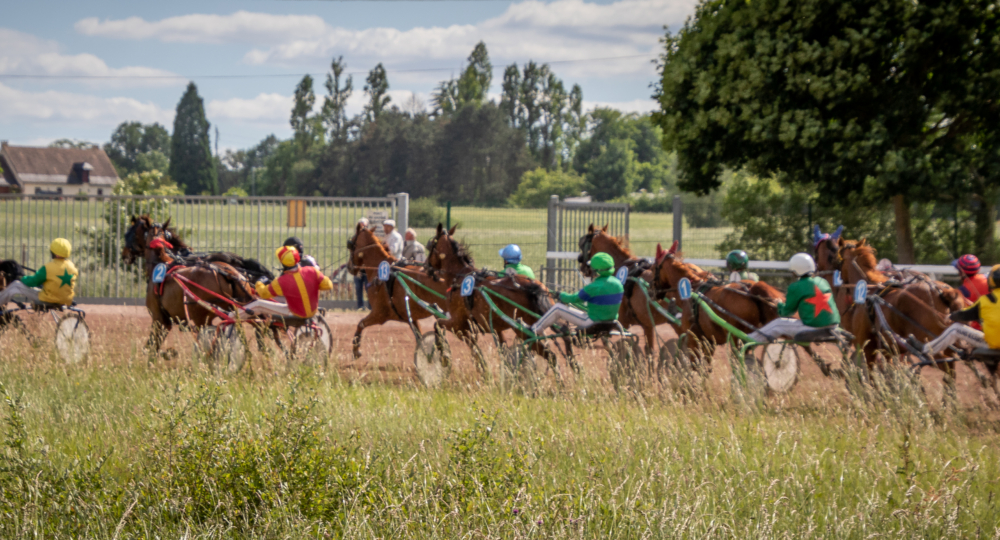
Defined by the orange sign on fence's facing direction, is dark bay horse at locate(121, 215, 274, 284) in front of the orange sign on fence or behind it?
in front

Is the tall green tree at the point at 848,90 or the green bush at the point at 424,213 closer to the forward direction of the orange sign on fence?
the tall green tree

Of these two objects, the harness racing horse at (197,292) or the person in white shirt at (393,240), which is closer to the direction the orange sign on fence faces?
the harness racing horse

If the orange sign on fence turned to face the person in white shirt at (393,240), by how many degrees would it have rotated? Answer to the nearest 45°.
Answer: approximately 45° to its left

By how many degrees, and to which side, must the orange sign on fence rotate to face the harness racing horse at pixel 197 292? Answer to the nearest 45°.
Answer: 0° — it already faces it

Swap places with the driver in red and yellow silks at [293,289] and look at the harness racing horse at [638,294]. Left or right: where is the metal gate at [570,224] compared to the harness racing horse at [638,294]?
left

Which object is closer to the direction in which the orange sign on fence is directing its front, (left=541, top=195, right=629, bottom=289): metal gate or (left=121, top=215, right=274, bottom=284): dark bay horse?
the dark bay horse

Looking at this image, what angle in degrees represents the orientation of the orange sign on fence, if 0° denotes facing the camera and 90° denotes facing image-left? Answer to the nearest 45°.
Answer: approximately 0°

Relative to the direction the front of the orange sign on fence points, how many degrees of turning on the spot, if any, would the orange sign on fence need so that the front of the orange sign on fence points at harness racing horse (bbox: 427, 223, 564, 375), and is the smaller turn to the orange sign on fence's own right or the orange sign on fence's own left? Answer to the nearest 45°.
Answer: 0° — it already faces it

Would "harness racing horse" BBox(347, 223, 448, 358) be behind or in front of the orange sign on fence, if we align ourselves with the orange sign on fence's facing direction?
in front

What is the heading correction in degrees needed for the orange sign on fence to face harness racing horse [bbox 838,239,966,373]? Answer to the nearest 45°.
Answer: approximately 45° to its left

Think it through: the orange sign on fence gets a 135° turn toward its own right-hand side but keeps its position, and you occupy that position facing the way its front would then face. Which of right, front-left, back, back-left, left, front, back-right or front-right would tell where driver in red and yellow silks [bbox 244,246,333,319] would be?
back-left
